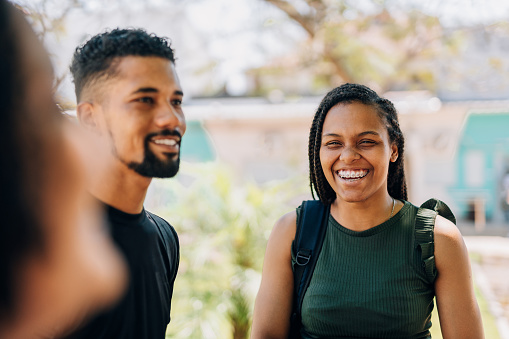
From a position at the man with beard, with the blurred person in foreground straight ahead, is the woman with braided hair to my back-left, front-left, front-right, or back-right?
back-left

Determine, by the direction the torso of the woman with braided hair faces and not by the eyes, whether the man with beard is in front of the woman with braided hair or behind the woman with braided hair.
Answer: in front

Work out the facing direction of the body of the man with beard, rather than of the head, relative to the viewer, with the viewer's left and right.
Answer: facing the viewer and to the right of the viewer

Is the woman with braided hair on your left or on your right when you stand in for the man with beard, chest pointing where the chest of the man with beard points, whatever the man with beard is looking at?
on your left

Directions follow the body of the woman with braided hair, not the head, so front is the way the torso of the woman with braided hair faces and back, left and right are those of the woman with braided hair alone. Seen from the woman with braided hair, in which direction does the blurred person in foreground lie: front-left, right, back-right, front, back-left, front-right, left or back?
front-right

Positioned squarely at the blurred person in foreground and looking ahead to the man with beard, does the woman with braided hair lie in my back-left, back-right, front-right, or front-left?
front-right

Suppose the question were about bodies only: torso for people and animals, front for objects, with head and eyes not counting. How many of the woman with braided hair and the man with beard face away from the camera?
0

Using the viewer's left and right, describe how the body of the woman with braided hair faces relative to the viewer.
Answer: facing the viewer

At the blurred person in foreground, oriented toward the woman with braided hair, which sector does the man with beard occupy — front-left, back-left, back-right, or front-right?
front-left

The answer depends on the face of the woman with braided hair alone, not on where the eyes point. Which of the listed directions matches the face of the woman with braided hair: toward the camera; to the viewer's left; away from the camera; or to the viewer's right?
toward the camera

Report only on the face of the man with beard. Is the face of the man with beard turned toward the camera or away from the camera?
toward the camera
